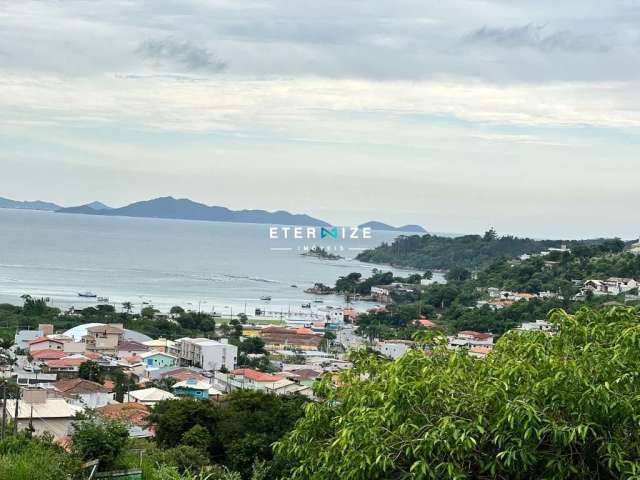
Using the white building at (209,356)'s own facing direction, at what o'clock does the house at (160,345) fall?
The house is roughly at 3 o'clock from the white building.

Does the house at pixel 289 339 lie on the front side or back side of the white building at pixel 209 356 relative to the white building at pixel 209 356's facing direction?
on the back side

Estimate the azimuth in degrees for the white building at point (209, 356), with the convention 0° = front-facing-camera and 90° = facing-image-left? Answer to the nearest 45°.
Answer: approximately 45°

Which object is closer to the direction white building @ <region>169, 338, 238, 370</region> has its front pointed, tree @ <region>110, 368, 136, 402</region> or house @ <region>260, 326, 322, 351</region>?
the tree

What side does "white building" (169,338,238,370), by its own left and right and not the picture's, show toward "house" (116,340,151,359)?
right

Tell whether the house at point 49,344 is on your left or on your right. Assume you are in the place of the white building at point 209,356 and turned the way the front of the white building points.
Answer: on your right

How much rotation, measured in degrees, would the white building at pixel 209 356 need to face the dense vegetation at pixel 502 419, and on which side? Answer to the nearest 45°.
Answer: approximately 45° to its left

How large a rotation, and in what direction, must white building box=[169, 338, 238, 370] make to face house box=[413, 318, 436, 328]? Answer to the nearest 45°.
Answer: approximately 180°

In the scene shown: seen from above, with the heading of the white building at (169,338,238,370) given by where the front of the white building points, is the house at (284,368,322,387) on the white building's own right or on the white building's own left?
on the white building's own left

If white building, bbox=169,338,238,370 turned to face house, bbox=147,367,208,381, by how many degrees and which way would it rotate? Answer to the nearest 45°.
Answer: approximately 45° to its left
